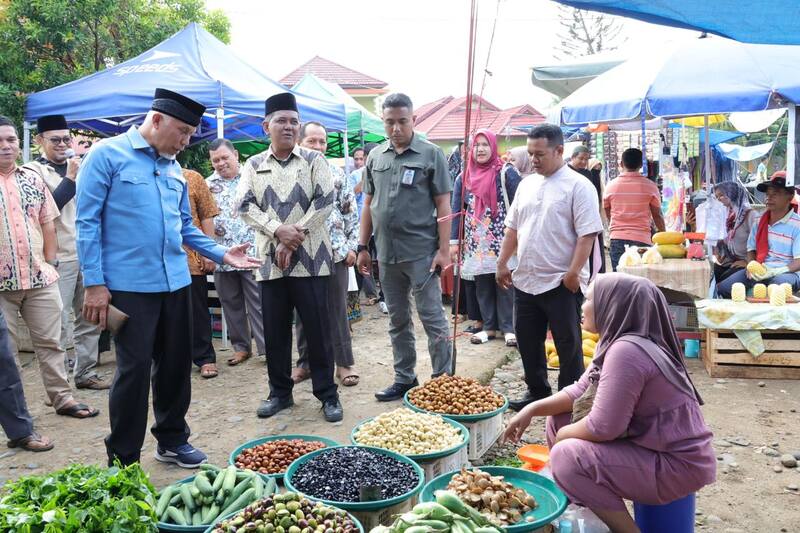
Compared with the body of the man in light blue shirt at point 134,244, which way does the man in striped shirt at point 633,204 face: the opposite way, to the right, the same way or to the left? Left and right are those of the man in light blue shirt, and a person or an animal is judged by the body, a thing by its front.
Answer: to the left

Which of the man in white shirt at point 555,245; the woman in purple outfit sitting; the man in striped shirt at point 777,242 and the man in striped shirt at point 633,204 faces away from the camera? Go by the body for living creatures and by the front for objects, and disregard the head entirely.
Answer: the man in striped shirt at point 633,204

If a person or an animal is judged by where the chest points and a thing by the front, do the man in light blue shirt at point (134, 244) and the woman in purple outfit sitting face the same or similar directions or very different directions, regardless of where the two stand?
very different directions

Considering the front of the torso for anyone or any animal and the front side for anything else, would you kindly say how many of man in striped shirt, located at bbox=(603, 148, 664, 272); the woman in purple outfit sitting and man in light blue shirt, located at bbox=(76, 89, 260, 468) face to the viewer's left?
1

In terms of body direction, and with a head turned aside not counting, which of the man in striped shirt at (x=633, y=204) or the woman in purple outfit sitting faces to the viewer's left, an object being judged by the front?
the woman in purple outfit sitting

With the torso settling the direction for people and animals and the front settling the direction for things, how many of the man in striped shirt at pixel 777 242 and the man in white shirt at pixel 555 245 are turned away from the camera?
0

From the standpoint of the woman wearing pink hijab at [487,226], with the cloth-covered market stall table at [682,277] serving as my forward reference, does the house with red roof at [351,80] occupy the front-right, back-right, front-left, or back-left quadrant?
back-left

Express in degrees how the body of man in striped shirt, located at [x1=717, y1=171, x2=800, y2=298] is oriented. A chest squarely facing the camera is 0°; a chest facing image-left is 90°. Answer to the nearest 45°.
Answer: approximately 45°

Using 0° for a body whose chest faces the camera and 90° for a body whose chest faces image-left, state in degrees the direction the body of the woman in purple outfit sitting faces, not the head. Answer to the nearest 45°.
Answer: approximately 90°

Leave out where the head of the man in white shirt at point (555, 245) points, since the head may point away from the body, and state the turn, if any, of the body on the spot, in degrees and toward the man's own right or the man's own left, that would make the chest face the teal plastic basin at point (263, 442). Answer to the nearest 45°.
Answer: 0° — they already face it

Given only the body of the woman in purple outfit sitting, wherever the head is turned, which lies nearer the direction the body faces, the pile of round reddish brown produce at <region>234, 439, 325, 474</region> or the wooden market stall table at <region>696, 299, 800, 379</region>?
the pile of round reddish brown produce

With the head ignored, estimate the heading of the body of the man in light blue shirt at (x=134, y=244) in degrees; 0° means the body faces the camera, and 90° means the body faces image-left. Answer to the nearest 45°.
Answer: approximately 315°

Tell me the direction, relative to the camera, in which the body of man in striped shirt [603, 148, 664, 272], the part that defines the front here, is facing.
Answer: away from the camera

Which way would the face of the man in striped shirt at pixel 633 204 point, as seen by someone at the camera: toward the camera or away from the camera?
away from the camera
